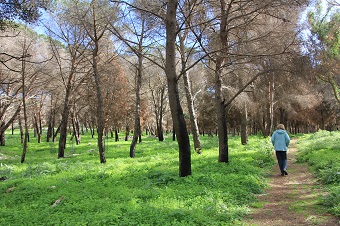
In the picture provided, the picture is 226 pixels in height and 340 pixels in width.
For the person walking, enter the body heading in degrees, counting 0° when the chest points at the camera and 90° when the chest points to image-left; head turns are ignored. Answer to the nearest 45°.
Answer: approximately 180°
